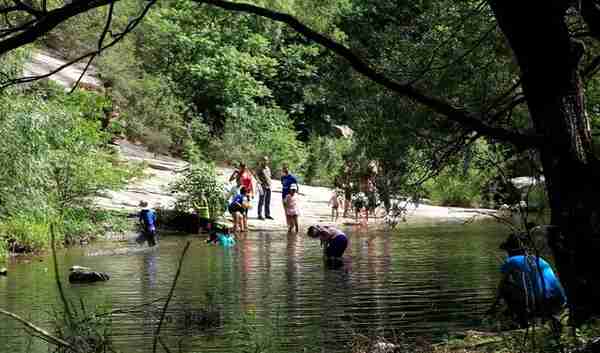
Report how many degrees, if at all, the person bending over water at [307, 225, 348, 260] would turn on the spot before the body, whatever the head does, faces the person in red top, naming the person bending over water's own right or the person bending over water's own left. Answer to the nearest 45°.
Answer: approximately 90° to the person bending over water's own right

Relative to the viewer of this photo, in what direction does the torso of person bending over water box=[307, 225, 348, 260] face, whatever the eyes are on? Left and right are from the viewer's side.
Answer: facing to the left of the viewer

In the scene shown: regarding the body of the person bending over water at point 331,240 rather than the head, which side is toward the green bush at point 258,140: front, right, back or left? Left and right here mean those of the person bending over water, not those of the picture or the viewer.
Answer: right

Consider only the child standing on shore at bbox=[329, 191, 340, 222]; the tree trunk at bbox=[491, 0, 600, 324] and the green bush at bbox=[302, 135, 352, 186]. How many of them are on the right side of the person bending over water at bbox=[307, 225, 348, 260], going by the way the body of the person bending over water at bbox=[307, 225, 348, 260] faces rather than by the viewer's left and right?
2

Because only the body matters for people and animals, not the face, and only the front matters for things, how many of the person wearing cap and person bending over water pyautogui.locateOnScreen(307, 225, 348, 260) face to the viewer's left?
1

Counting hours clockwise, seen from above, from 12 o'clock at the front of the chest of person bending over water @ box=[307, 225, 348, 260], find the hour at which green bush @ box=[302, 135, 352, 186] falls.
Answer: The green bush is roughly at 3 o'clock from the person bending over water.
